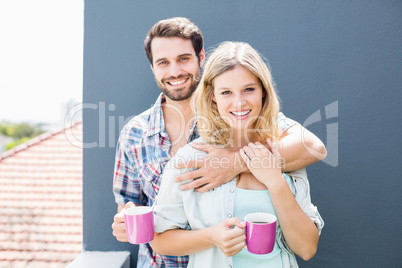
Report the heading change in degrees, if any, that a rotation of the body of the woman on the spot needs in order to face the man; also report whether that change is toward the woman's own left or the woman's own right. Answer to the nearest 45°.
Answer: approximately 135° to the woman's own right

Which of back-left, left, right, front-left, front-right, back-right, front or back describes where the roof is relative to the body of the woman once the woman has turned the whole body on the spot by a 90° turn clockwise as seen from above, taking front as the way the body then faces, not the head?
front-right

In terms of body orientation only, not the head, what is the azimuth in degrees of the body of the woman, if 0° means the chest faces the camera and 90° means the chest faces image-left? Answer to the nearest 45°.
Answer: approximately 0°
